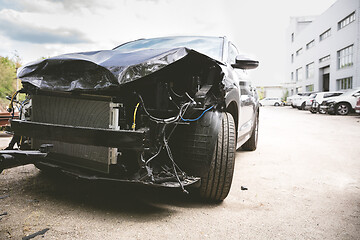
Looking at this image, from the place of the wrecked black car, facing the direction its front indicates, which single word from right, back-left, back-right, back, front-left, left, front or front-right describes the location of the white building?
back

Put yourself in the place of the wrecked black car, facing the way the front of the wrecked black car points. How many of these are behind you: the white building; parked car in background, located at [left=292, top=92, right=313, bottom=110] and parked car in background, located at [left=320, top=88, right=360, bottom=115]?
3

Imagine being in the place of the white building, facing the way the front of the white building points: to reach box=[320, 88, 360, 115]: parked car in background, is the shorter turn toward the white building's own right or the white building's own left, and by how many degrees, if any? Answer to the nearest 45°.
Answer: approximately 45° to the white building's own left

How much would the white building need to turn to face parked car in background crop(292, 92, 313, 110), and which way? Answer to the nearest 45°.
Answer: approximately 45° to its left

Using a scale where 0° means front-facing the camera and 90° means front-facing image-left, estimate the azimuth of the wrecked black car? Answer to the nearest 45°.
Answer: approximately 45°

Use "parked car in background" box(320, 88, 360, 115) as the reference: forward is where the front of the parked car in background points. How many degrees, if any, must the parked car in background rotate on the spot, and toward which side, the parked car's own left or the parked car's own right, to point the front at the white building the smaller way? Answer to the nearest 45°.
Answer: approximately 135° to the parked car's own right

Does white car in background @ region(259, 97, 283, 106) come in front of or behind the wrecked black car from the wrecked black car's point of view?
behind

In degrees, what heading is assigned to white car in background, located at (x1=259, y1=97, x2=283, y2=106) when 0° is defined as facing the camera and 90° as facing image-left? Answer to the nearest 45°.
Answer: approximately 90°
